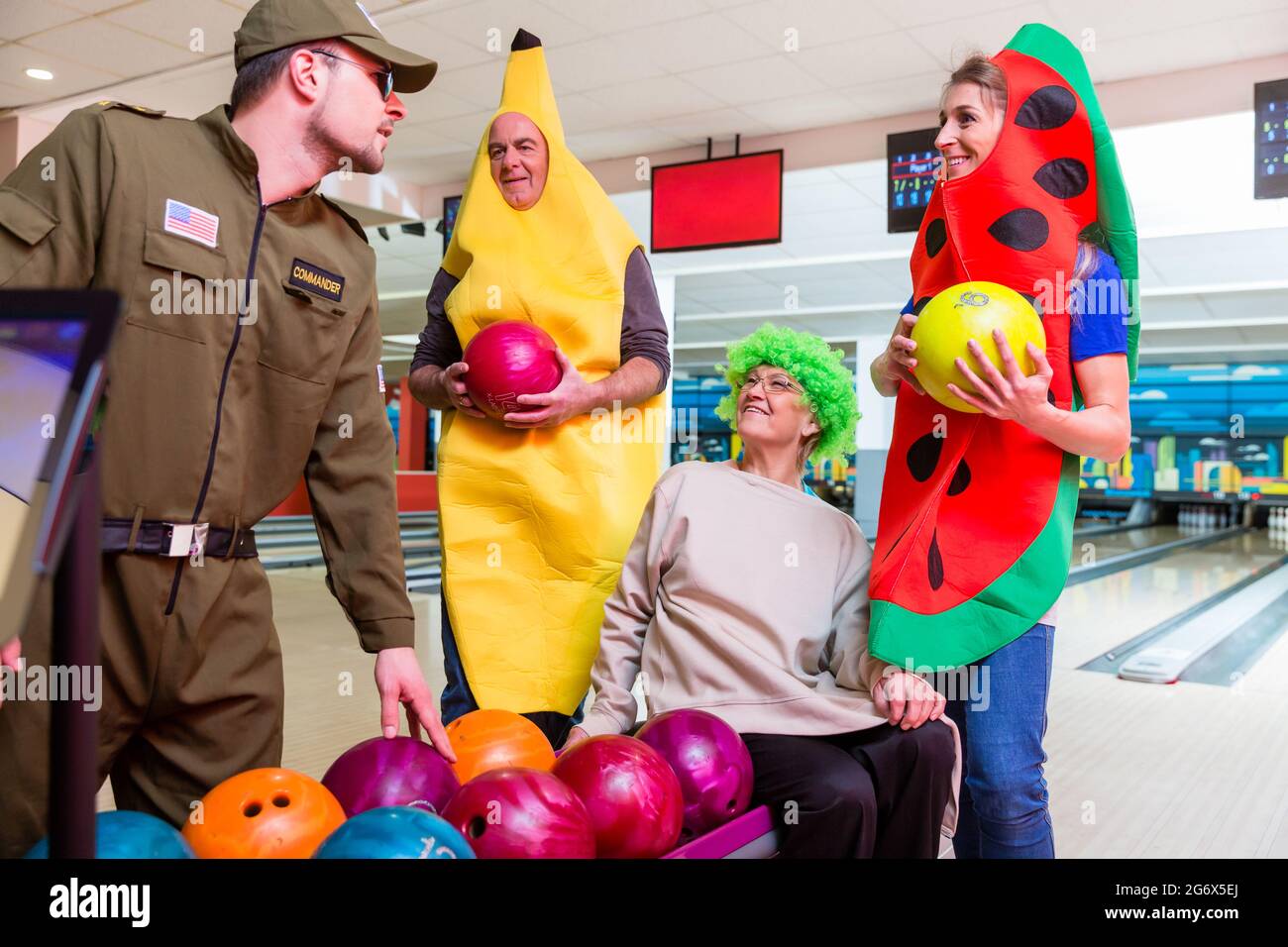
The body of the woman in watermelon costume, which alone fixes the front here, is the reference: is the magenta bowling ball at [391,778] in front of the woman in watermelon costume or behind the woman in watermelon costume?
in front

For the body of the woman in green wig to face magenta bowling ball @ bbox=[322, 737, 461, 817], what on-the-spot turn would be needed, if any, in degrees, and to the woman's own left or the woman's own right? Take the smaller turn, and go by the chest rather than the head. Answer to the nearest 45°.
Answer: approximately 45° to the woman's own right

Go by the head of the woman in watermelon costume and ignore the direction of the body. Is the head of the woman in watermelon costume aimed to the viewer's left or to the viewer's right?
to the viewer's left

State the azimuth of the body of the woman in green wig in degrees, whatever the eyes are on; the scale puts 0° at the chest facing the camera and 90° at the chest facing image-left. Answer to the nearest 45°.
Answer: approximately 0°

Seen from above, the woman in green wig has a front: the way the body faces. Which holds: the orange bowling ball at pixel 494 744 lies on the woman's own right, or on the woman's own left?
on the woman's own right

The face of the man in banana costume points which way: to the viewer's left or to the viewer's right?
to the viewer's left

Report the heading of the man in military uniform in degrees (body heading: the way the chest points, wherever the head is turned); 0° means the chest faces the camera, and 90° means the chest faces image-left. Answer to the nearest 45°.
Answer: approximately 315°

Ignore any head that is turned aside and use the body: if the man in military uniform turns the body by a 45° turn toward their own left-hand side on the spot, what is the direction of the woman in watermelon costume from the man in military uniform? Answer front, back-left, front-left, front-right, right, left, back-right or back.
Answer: front

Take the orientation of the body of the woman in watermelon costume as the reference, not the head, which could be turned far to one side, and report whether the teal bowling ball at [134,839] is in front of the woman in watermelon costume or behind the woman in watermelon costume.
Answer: in front

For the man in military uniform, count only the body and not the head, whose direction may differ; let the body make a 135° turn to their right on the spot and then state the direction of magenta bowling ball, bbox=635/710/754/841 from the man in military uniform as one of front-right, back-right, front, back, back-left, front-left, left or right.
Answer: back

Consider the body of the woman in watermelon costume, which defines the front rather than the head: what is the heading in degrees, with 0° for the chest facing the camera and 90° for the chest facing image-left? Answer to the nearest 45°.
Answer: approximately 45°

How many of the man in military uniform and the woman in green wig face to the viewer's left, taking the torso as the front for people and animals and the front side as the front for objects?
0
